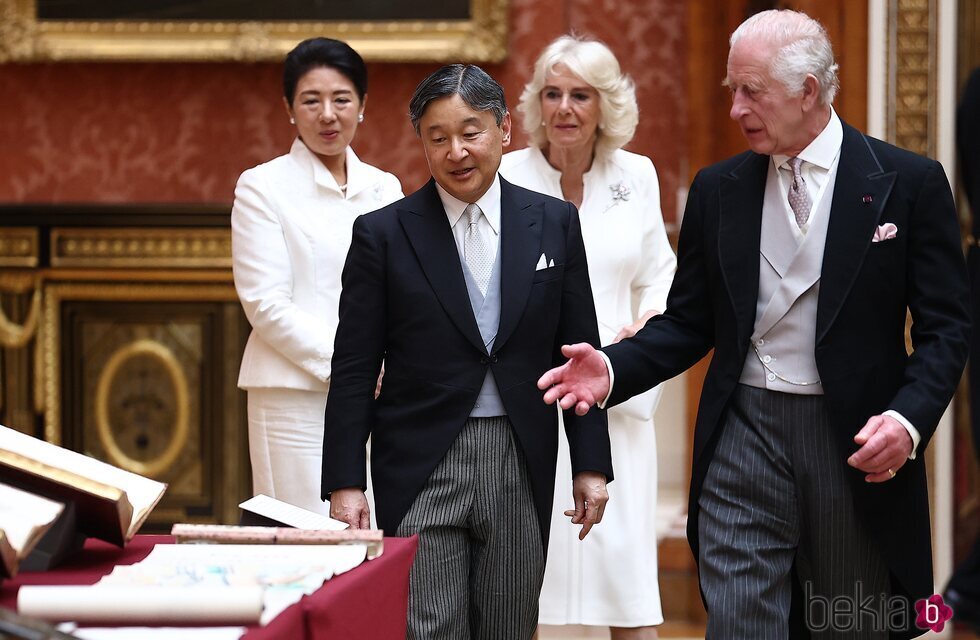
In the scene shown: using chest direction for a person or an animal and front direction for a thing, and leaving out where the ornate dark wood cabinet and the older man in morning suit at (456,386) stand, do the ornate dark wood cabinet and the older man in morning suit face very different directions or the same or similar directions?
same or similar directions

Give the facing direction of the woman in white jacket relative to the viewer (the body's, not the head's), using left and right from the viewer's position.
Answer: facing the viewer and to the right of the viewer

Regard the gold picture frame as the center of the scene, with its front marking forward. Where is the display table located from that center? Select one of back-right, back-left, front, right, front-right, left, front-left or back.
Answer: front

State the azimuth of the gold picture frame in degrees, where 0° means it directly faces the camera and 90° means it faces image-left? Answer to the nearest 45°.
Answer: approximately 0°

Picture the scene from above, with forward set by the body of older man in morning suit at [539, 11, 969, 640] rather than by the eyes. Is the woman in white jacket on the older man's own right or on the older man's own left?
on the older man's own right

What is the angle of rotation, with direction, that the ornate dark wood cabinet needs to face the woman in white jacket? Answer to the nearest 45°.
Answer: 0° — it already faces them

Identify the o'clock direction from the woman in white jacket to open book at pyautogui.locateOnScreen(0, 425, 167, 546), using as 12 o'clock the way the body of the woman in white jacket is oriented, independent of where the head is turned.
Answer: The open book is roughly at 2 o'clock from the woman in white jacket.

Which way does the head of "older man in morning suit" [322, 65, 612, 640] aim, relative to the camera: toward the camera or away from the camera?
toward the camera

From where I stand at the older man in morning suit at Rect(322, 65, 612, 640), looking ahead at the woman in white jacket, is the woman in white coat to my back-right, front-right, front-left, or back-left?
front-right

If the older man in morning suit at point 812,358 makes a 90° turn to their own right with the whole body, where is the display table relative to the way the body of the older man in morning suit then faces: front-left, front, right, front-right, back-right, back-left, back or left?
left

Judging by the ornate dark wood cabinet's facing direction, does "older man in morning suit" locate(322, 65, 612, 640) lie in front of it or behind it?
in front

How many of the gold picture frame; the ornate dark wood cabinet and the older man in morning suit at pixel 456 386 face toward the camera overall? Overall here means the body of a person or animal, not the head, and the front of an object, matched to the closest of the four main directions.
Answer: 3

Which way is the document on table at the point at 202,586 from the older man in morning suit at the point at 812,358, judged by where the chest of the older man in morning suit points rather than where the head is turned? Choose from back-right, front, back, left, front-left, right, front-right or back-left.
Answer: front

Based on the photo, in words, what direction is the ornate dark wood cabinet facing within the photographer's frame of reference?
facing the viewer

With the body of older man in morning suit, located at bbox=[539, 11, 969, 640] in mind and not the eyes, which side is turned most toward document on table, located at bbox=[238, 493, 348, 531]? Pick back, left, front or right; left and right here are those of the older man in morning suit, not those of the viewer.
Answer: front

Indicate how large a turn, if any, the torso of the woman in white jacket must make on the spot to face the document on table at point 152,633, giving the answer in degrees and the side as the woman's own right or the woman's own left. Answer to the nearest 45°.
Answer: approximately 45° to the woman's own right
